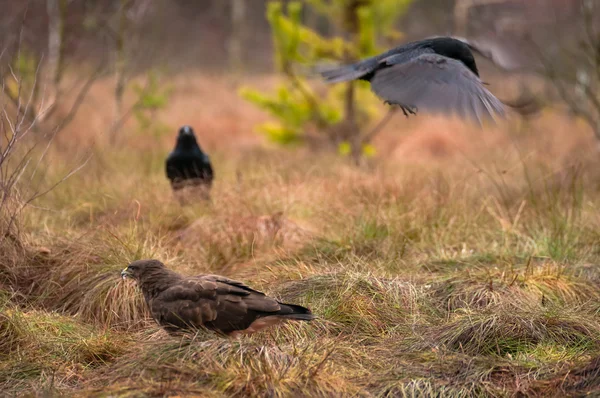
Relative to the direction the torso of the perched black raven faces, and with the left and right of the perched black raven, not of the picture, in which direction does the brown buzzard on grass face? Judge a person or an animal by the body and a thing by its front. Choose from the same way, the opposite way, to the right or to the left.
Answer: to the right

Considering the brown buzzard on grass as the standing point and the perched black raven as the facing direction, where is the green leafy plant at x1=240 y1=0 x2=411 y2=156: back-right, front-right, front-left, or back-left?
front-right

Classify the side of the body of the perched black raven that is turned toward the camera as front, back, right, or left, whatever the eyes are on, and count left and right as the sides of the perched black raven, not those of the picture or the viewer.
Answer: front

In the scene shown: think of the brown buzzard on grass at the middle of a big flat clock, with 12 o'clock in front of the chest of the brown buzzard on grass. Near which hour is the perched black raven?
The perched black raven is roughly at 3 o'clock from the brown buzzard on grass.

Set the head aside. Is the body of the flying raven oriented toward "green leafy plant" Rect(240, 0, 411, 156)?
no

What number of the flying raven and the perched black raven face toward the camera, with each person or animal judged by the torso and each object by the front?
1

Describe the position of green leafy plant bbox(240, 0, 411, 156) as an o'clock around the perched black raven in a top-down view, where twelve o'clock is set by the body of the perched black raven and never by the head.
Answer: The green leafy plant is roughly at 7 o'clock from the perched black raven.

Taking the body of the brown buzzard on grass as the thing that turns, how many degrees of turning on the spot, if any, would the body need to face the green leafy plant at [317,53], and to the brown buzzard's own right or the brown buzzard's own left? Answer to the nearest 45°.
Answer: approximately 90° to the brown buzzard's own right

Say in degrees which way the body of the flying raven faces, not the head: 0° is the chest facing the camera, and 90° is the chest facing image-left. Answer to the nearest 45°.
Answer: approximately 270°

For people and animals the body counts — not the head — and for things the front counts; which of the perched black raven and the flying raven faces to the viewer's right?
the flying raven

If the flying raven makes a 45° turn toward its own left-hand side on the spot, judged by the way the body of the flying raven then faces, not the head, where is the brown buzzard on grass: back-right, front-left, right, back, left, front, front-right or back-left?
back

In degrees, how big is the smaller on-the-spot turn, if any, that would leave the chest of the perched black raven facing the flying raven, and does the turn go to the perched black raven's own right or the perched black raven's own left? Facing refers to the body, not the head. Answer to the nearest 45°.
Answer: approximately 45° to the perched black raven's own left

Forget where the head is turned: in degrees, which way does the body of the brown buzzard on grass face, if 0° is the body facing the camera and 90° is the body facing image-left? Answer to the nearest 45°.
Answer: approximately 90°

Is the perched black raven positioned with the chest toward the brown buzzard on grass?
yes

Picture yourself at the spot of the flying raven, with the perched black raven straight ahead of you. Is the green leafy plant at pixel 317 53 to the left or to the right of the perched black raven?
right
